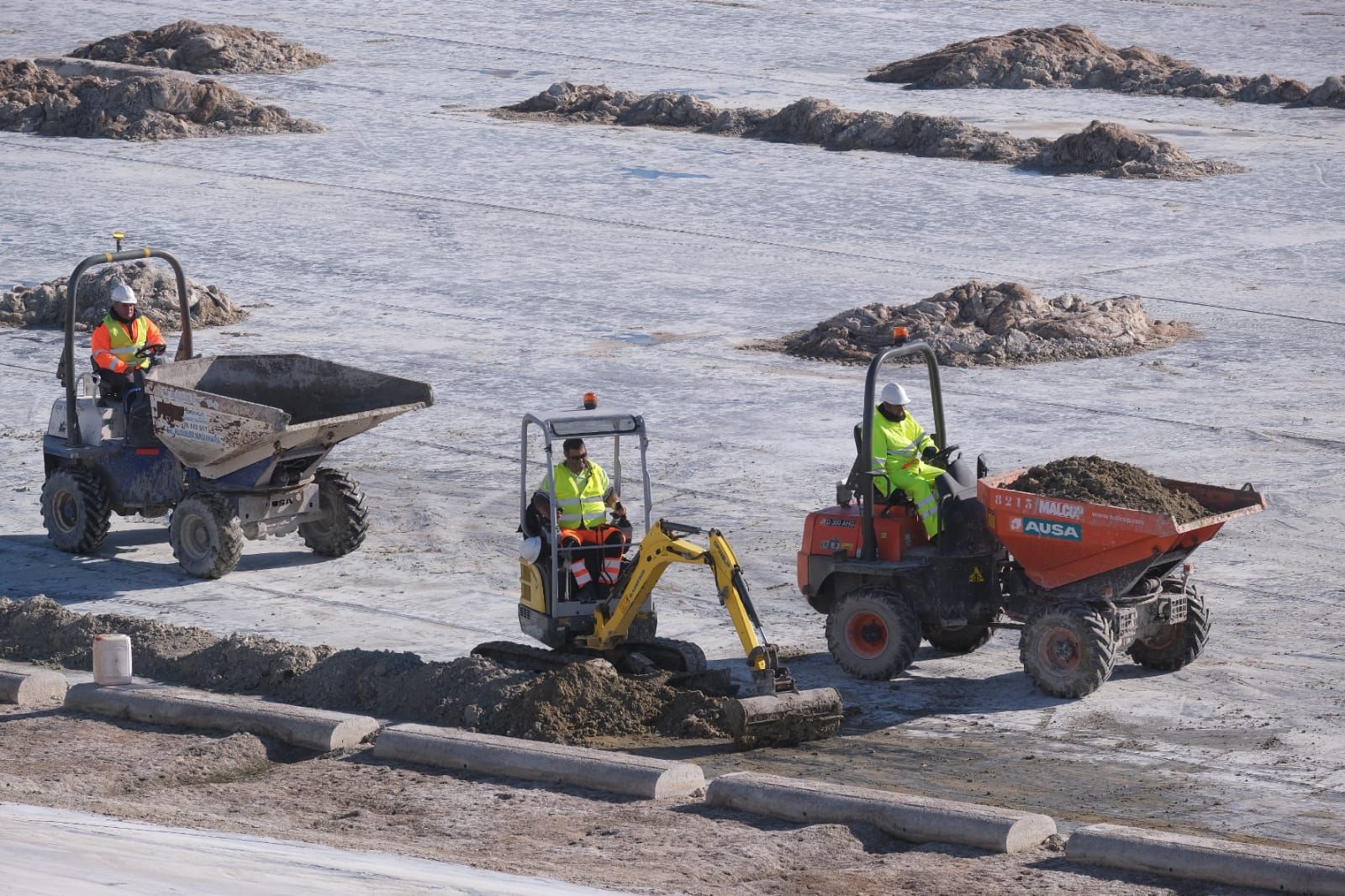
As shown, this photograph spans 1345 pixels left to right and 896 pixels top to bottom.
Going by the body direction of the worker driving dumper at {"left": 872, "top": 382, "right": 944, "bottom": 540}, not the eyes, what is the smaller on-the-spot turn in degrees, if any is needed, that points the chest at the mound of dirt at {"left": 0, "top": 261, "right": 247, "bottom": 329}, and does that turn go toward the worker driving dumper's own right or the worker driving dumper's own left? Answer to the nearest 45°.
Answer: approximately 180°

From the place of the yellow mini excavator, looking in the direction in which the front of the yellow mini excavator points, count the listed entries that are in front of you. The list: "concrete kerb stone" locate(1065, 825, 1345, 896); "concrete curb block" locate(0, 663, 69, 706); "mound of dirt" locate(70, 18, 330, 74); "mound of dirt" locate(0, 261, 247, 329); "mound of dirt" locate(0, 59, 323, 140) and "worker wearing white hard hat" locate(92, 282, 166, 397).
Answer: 1

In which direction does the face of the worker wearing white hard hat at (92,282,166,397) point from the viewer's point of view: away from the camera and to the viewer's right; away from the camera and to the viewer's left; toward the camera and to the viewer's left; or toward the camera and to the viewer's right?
toward the camera and to the viewer's right

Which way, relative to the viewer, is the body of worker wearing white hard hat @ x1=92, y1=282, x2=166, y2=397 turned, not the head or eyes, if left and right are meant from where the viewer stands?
facing the viewer and to the right of the viewer

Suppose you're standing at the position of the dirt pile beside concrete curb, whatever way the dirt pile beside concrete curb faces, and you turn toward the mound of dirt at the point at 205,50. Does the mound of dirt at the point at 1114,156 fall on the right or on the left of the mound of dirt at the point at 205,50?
right

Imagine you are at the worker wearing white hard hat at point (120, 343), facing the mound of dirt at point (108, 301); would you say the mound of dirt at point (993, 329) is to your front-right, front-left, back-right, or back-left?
front-right

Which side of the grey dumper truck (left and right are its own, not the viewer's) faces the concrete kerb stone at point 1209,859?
front

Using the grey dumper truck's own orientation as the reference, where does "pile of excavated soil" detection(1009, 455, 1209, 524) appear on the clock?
The pile of excavated soil is roughly at 12 o'clock from the grey dumper truck.

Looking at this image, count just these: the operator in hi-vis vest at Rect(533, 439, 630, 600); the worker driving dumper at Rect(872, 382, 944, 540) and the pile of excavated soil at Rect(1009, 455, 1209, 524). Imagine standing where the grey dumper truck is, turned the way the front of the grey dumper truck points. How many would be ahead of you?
3

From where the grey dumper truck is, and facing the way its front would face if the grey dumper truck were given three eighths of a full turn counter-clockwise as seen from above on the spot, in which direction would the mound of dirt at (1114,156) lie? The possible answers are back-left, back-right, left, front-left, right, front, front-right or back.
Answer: front-right

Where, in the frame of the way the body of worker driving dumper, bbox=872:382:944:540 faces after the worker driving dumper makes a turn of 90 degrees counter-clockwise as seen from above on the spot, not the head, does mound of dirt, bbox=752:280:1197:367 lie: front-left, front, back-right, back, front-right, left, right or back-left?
front-left

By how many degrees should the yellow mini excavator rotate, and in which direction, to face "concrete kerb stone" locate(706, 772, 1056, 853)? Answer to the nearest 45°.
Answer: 0° — it already faces it

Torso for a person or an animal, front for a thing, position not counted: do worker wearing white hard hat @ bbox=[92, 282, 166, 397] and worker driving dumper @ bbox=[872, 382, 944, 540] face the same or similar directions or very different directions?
same or similar directions

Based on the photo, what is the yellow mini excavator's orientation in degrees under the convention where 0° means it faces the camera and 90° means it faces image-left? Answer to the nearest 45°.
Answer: approximately 315°

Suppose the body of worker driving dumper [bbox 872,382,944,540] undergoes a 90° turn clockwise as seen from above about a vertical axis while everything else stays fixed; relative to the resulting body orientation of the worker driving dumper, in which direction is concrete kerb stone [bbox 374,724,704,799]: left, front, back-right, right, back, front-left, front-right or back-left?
front

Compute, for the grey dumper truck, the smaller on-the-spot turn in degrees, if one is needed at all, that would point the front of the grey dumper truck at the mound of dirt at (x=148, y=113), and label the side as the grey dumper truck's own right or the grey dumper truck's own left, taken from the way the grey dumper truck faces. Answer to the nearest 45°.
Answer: approximately 135° to the grey dumper truck's own left

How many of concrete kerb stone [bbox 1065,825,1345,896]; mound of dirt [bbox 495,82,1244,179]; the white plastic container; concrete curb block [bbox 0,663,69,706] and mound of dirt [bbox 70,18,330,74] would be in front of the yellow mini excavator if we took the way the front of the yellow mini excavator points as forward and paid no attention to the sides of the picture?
1

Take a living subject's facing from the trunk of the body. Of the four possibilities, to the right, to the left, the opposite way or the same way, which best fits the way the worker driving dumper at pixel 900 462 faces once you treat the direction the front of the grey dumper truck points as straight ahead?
the same way

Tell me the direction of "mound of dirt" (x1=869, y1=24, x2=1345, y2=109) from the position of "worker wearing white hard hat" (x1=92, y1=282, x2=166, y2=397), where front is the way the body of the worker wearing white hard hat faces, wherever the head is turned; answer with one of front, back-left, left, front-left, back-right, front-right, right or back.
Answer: left
